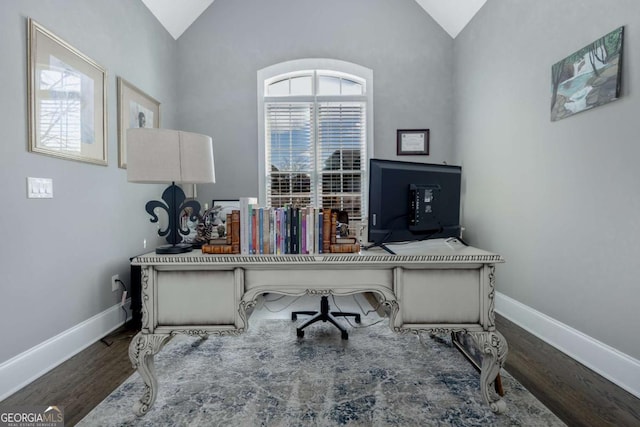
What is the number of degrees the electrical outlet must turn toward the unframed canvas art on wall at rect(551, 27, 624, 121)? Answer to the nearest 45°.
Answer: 0° — it already faces it

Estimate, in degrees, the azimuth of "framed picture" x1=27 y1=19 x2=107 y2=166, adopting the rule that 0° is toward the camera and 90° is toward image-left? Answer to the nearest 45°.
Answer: approximately 315°

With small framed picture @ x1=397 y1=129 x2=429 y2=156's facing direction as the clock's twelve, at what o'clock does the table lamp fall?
The table lamp is roughly at 1 o'clock from the small framed picture.

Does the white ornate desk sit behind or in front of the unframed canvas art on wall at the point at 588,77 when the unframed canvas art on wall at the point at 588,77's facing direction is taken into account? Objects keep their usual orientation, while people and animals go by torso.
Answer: in front

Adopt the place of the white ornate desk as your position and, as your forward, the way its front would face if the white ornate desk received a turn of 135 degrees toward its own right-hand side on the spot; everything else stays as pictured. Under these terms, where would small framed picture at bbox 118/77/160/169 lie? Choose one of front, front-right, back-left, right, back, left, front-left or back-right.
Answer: back

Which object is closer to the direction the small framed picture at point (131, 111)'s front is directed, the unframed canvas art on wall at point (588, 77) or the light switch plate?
the unframed canvas art on wall

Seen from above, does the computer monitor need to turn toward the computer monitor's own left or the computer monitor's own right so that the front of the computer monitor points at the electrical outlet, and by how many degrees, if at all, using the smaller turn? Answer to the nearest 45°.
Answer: approximately 45° to the computer monitor's own left

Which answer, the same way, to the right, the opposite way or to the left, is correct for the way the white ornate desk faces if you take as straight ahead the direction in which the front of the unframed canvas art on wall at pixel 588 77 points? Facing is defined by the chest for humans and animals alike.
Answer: to the right

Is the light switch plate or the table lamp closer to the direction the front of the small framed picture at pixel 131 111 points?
the table lamp

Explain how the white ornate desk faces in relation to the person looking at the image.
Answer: facing away from the viewer

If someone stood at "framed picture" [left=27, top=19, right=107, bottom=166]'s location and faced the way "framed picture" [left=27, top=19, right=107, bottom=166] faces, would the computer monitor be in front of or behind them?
in front

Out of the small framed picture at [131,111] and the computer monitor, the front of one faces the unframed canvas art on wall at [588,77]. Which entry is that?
the small framed picture

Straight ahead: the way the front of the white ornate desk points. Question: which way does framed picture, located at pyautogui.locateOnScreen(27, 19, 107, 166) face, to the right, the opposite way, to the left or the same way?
to the right

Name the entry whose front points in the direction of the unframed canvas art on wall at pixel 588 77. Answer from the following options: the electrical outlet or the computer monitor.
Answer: the electrical outlet

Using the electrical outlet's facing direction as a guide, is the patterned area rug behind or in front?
in front

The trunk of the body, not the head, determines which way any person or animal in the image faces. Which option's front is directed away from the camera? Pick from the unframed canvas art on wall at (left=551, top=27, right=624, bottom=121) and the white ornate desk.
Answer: the white ornate desk

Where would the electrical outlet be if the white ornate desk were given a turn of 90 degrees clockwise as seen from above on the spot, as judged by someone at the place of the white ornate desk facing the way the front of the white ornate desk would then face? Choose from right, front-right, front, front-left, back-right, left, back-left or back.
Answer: back-left

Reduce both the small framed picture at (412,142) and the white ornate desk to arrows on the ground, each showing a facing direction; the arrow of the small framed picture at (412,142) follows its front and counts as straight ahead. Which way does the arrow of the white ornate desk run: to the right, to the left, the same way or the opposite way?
the opposite way
